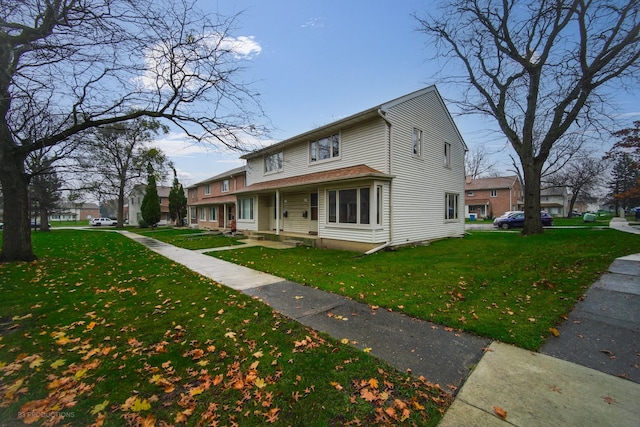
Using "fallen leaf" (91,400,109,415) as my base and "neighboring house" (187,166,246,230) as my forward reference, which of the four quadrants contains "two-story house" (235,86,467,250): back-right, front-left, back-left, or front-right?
front-right

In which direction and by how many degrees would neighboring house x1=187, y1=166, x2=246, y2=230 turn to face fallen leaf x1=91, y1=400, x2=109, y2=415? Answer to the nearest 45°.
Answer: approximately 45° to its left

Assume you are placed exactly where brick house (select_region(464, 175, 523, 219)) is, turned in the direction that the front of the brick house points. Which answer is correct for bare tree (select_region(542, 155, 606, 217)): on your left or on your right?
on your left

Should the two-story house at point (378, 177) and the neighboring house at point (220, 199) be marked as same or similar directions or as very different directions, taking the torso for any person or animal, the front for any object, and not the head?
same or similar directions

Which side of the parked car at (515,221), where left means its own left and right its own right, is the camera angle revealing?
left

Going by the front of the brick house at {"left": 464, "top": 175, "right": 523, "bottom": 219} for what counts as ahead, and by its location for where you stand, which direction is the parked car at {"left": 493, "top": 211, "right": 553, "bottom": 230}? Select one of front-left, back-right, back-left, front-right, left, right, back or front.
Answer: front

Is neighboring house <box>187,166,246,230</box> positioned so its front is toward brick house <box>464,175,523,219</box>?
no

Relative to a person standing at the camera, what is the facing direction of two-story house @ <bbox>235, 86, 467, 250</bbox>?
facing the viewer and to the left of the viewer

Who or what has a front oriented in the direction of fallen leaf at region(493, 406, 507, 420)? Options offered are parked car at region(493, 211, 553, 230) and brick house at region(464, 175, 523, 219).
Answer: the brick house

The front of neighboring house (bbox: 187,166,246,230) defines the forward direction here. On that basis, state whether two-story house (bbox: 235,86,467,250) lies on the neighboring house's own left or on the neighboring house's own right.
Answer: on the neighboring house's own left

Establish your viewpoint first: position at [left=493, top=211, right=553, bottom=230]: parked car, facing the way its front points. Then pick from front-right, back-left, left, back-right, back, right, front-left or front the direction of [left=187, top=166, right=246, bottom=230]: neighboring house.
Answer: front-left

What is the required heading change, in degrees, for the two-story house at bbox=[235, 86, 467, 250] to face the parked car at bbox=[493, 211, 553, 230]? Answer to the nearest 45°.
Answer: approximately 180°

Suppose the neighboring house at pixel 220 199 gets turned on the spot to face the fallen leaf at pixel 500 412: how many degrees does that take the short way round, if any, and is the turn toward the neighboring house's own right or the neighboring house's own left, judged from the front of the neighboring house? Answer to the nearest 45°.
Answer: approximately 45° to the neighboring house's own left

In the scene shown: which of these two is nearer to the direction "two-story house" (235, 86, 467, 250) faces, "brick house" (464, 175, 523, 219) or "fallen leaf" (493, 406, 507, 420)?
the fallen leaf

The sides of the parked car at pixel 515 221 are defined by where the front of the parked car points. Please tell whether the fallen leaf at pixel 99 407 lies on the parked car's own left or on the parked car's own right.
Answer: on the parked car's own left

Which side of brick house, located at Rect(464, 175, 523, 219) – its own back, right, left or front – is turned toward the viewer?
front

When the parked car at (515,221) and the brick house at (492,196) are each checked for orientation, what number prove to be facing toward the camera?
1
